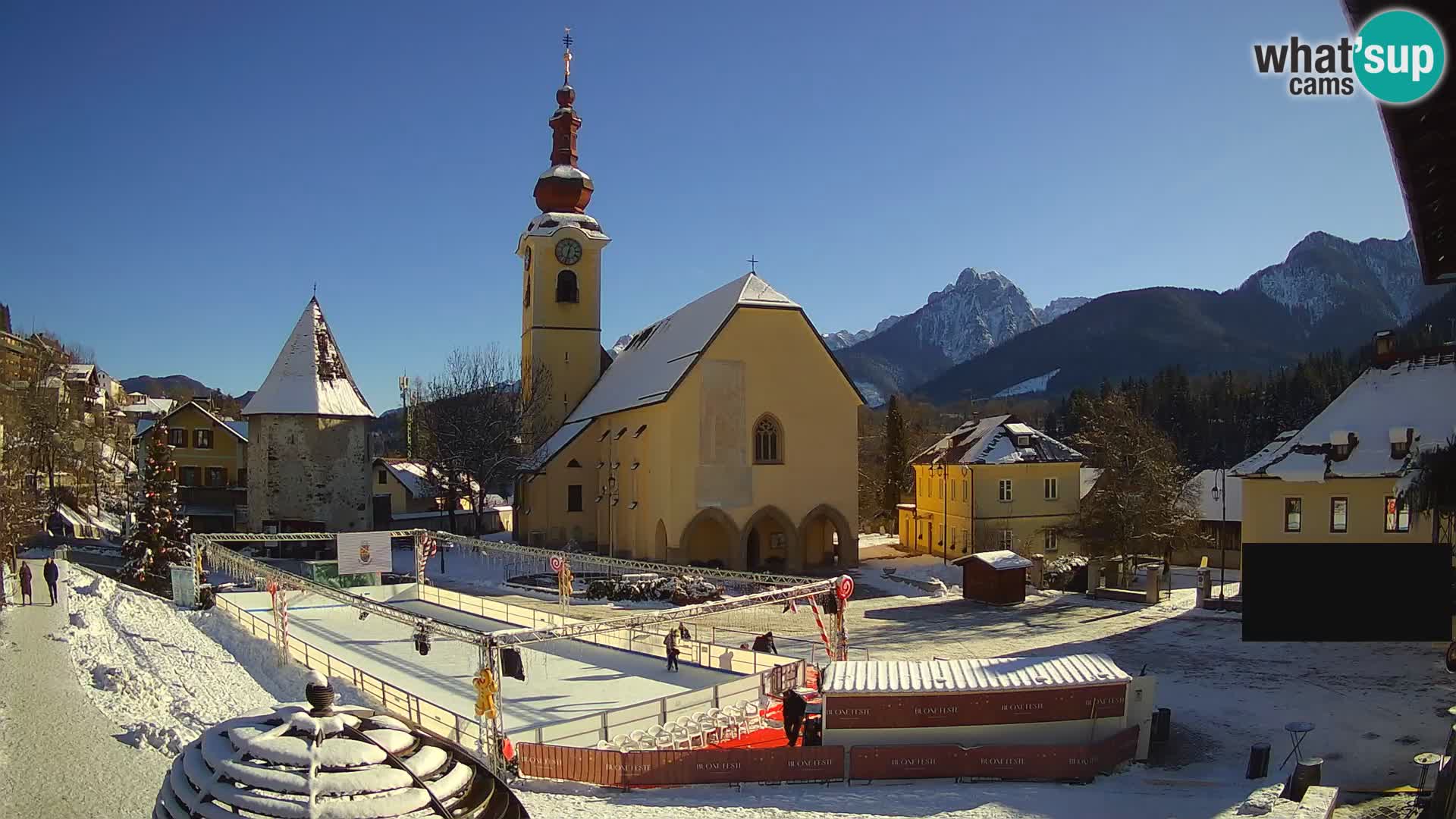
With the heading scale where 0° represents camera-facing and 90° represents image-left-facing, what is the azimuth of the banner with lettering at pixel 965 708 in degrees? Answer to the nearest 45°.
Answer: approximately 0°

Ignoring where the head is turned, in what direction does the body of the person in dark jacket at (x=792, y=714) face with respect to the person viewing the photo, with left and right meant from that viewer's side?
facing away from the viewer

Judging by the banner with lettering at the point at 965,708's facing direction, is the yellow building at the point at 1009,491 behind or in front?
behind

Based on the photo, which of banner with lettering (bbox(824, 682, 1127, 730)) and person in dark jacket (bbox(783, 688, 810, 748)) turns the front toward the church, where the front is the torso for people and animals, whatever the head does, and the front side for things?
the person in dark jacket

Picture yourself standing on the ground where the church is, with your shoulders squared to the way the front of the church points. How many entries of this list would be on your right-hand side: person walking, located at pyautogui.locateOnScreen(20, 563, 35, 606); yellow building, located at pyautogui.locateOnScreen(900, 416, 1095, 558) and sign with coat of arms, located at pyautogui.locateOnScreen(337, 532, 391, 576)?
2

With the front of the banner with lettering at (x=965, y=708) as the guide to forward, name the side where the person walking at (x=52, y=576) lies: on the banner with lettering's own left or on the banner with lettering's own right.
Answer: on the banner with lettering's own right

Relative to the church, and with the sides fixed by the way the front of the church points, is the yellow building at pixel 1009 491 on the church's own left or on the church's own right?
on the church's own left
